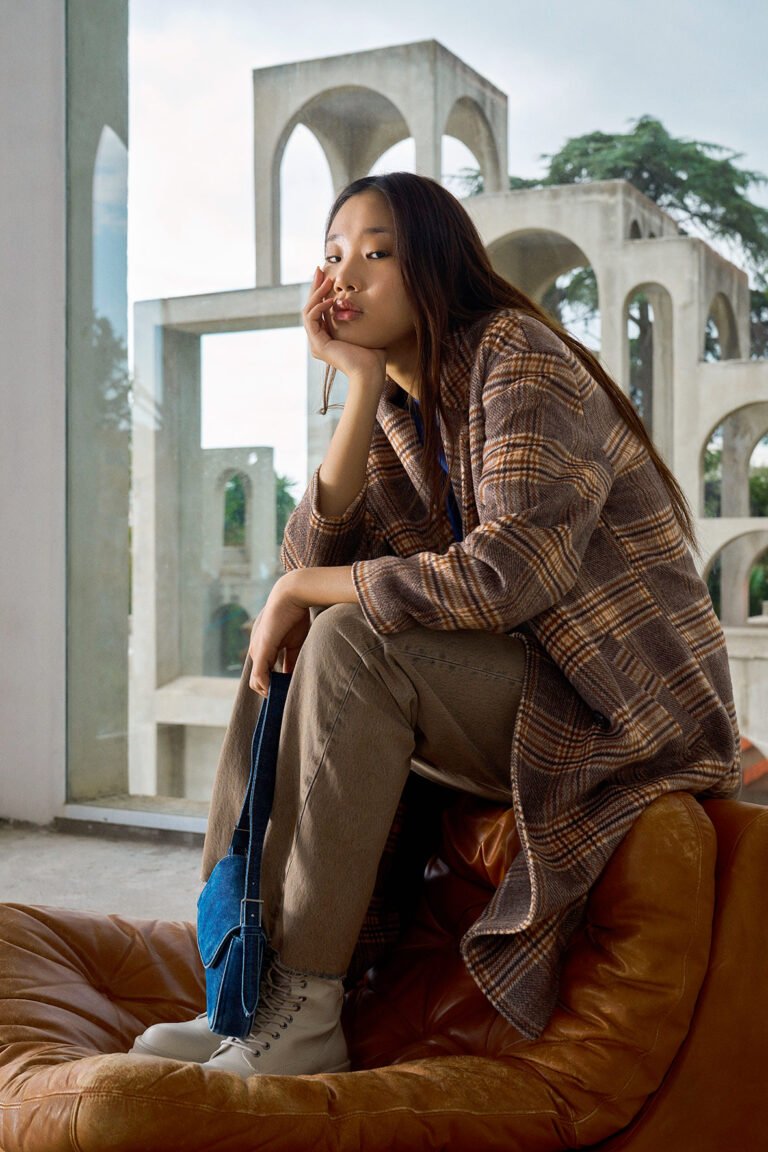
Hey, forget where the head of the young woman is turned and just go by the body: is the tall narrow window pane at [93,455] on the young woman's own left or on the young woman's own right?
on the young woman's own right

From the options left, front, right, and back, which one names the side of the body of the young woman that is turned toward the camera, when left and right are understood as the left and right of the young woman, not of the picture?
left

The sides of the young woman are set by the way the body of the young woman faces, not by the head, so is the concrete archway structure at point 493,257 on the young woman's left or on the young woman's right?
on the young woman's right

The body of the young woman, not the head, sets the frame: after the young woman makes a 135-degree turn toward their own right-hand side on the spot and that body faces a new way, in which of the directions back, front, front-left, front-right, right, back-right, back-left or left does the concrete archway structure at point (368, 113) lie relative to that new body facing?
front-left
